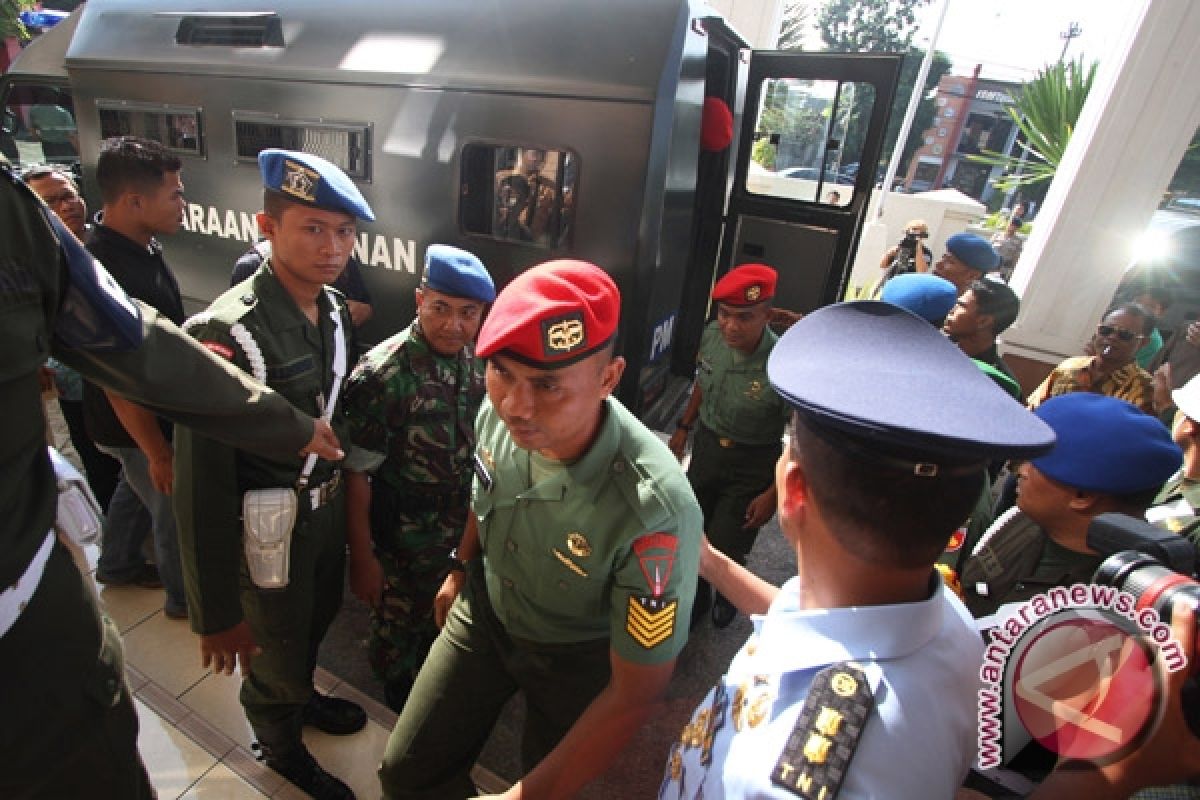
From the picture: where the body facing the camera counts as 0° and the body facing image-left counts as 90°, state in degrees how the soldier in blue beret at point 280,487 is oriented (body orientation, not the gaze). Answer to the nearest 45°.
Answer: approximately 315°

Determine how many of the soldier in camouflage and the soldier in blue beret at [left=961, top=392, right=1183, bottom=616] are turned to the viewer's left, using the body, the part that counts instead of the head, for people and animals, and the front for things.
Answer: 1

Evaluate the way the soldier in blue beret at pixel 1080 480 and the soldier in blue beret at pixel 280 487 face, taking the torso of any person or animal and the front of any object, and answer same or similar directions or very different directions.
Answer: very different directions

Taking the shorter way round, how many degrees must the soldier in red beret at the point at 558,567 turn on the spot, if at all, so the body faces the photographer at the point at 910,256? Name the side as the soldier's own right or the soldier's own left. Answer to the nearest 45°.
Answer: approximately 180°

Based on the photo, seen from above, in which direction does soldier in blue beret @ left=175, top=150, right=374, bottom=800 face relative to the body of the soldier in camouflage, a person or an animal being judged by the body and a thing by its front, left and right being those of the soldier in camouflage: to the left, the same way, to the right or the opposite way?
the same way

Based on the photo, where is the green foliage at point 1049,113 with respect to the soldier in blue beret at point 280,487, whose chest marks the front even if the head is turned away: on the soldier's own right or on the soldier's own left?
on the soldier's own left

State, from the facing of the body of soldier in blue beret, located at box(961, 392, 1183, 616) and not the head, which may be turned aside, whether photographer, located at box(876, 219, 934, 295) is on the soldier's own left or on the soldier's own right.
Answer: on the soldier's own right

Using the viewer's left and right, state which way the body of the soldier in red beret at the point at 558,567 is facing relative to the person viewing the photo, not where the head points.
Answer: facing the viewer and to the left of the viewer

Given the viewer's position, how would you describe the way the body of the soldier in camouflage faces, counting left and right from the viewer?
facing the viewer and to the right of the viewer

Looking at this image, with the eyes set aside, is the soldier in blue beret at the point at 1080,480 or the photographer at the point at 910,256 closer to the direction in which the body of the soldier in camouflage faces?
the soldier in blue beret

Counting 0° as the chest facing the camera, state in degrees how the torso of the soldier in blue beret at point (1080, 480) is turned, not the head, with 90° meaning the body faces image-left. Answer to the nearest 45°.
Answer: approximately 90°

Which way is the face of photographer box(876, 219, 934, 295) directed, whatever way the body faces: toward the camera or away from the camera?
toward the camera

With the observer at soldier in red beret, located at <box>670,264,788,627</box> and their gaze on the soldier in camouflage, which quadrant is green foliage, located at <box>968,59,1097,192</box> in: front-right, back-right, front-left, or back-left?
back-right

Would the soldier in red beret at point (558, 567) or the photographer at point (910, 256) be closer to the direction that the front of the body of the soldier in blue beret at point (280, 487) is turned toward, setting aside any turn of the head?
the soldier in red beret

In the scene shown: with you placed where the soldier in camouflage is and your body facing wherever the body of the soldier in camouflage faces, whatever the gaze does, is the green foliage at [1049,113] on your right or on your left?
on your left

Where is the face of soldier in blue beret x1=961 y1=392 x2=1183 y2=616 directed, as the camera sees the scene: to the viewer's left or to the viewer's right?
to the viewer's left

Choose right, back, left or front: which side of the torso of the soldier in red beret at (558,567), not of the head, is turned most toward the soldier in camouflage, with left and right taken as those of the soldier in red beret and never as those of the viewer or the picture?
right

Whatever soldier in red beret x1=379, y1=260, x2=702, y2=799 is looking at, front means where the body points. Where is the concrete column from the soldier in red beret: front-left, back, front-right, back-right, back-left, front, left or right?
back
